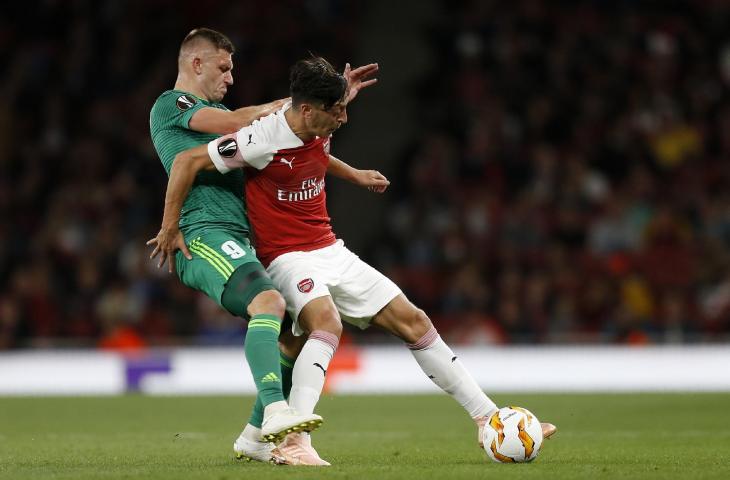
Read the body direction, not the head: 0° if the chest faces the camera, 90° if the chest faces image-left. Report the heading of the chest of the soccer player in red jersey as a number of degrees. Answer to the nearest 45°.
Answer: approximately 315°

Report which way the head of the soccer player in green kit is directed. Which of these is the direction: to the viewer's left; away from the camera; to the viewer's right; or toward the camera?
to the viewer's right

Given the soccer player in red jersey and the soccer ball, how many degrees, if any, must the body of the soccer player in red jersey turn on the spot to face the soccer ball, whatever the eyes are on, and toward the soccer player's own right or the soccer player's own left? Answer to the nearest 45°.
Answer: approximately 45° to the soccer player's own left

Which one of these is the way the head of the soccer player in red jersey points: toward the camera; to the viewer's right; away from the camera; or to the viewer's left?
to the viewer's right
